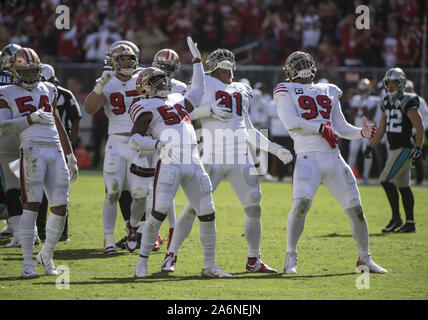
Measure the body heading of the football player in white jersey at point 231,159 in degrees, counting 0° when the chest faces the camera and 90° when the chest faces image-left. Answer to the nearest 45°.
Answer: approximately 315°

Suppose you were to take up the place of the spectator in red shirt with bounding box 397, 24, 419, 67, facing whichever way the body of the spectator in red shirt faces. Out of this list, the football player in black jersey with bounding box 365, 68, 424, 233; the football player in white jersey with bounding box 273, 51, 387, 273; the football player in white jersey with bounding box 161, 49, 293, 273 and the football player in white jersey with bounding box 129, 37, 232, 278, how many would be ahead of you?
4

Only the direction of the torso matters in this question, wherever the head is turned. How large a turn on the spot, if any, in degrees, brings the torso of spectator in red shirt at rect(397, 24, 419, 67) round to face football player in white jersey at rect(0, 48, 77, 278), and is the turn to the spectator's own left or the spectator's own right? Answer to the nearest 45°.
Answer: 0° — they already face them

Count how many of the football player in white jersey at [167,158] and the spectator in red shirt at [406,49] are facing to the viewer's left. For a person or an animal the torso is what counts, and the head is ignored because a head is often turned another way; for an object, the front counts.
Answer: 0

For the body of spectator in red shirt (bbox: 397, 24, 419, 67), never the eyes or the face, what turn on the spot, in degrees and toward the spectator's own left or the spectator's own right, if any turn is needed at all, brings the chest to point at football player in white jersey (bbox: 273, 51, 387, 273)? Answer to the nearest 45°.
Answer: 0° — they already face them

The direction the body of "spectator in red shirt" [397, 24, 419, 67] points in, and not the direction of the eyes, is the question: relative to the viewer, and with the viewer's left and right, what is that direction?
facing the viewer

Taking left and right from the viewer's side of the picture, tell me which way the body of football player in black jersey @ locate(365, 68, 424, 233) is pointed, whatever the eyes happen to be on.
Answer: facing the viewer and to the left of the viewer

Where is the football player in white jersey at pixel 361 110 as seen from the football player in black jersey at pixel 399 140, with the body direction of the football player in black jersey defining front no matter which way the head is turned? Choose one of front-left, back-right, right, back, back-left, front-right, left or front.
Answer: back-right

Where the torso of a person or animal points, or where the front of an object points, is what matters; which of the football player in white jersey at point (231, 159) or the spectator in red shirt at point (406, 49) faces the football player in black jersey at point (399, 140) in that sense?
the spectator in red shirt

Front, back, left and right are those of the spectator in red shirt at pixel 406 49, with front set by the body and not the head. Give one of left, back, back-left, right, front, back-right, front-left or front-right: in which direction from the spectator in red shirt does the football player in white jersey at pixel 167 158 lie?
front

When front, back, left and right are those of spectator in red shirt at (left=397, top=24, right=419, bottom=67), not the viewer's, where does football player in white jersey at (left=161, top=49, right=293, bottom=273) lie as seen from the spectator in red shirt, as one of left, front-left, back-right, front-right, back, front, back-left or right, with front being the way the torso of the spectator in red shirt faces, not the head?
front

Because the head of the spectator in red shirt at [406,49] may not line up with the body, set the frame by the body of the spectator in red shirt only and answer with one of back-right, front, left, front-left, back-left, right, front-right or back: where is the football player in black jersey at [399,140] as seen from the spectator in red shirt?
front

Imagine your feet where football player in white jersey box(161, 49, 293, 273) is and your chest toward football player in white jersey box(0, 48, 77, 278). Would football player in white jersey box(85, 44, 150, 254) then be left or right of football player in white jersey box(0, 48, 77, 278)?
right

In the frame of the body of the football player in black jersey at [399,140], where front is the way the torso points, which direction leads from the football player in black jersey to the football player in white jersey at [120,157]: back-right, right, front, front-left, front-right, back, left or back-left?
front

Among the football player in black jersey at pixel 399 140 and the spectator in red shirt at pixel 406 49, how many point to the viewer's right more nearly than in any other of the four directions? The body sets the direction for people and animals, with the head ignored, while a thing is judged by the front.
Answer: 0
